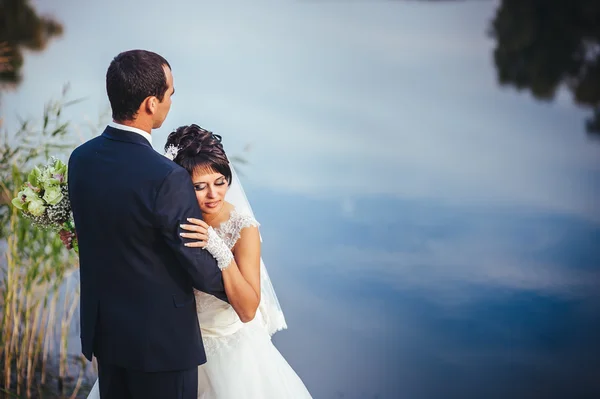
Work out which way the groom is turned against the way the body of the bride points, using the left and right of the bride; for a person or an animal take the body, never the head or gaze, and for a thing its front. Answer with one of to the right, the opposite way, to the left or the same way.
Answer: the opposite way

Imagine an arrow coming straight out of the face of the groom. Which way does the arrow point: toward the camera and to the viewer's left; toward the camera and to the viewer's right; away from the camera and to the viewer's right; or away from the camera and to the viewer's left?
away from the camera and to the viewer's right

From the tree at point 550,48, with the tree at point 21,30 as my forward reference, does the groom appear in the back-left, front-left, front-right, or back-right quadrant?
front-left

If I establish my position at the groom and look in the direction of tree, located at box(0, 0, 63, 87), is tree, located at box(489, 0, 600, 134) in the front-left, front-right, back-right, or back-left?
front-right

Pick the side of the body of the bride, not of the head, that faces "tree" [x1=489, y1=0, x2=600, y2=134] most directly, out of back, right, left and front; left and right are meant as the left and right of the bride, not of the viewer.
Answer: back

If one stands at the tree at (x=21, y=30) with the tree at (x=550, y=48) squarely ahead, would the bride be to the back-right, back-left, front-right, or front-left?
front-right

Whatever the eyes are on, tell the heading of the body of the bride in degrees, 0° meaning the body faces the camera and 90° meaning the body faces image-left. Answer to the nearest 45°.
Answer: approximately 45°

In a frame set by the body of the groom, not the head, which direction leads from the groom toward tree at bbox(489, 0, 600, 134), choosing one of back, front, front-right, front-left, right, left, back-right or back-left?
front

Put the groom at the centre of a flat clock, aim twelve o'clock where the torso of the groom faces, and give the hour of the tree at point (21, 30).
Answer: The tree is roughly at 10 o'clock from the groom.

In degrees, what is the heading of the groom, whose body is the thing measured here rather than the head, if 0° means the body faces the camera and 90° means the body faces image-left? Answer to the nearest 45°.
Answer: approximately 225°

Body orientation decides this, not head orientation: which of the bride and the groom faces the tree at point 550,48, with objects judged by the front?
the groom
